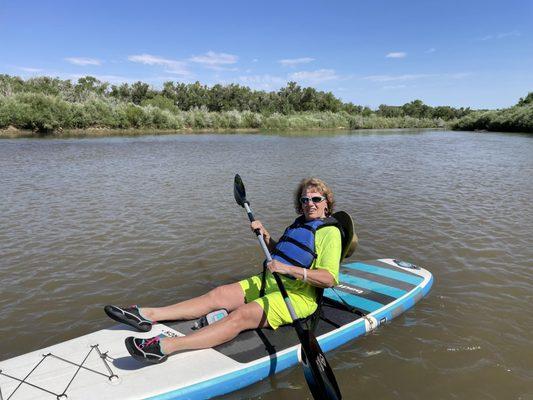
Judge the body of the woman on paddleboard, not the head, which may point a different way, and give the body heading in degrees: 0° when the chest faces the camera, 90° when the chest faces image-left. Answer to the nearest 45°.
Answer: approximately 45°

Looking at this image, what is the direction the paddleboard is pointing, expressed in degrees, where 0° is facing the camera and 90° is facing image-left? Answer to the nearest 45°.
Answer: approximately 45°
